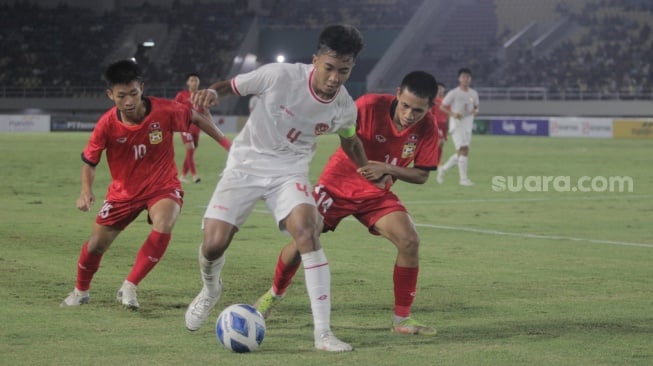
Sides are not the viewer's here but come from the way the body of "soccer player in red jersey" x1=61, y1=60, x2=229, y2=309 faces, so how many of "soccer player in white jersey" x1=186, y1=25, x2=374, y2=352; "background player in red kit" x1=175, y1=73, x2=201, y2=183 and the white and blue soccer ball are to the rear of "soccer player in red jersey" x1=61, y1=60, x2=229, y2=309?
1

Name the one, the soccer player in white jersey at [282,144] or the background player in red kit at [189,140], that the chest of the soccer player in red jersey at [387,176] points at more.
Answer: the soccer player in white jersey

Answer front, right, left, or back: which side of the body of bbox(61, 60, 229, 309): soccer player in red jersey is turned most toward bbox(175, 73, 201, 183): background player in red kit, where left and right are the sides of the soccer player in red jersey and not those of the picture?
back

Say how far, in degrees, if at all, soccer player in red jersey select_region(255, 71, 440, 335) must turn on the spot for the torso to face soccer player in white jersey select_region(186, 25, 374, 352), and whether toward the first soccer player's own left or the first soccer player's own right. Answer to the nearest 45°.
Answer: approximately 45° to the first soccer player's own right

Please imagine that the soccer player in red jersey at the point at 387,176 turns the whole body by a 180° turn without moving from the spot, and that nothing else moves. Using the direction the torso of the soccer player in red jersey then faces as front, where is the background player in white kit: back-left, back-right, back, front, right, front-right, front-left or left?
front

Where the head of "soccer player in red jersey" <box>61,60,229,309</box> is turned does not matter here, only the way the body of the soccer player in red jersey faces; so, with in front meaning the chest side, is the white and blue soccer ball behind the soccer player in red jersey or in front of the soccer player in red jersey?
in front

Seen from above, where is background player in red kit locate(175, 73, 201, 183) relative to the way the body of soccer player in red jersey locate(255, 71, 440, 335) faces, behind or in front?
behind

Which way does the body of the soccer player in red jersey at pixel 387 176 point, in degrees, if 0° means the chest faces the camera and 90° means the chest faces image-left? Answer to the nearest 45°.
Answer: approximately 0°
